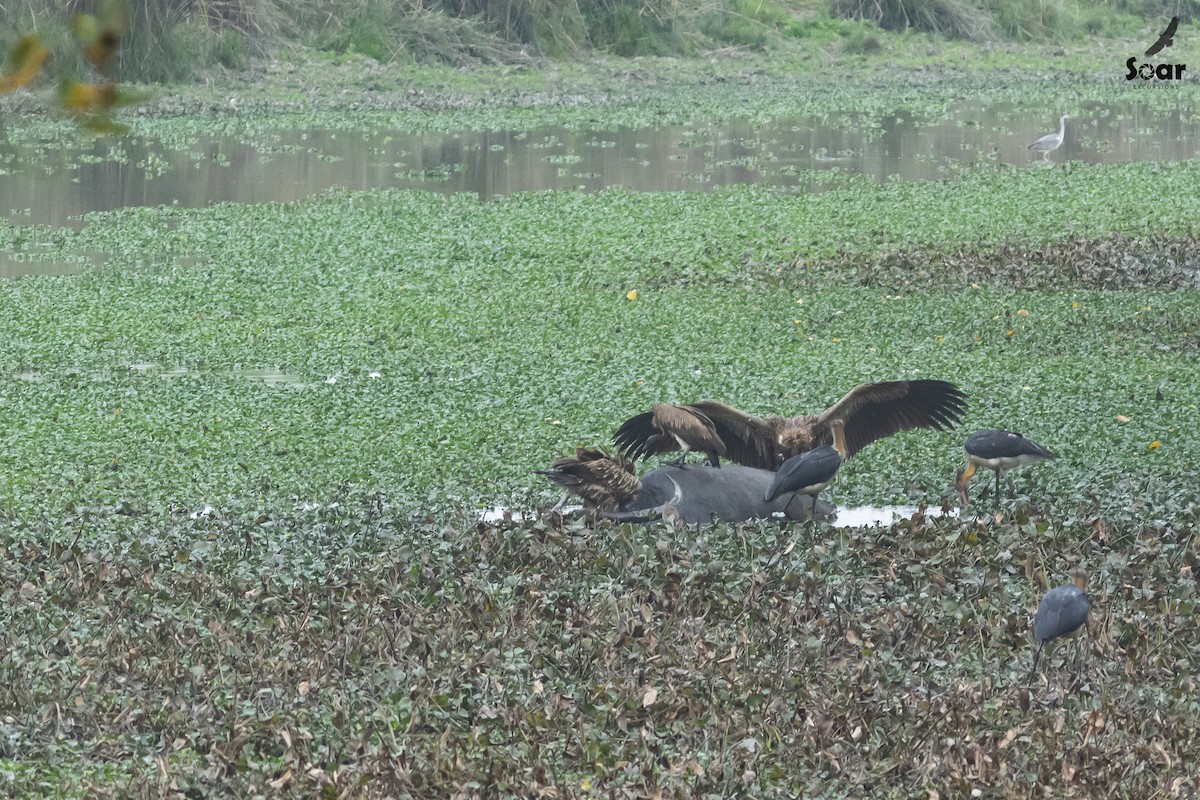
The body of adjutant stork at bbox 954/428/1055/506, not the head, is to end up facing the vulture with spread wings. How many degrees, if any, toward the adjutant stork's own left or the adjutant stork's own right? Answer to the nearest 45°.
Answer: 0° — it already faces it

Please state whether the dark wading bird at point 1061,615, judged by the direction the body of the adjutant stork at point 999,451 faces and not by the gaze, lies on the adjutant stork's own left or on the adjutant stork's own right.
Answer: on the adjutant stork's own left

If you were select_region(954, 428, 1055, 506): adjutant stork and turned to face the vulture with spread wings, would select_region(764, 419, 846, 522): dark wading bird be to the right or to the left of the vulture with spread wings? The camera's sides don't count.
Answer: left

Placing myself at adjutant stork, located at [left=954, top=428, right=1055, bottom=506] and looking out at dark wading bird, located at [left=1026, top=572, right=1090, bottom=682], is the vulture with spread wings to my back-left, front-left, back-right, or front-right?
back-right

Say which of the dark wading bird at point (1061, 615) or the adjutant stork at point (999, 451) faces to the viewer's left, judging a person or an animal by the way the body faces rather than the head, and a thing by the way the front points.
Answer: the adjutant stork

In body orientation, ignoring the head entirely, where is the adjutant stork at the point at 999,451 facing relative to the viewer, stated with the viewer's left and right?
facing to the left of the viewer
